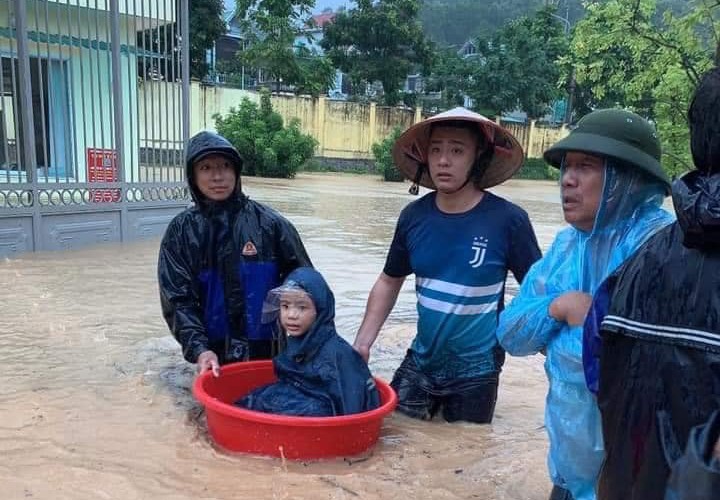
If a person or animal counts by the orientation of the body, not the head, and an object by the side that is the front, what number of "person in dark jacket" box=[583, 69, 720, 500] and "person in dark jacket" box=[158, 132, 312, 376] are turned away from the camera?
1

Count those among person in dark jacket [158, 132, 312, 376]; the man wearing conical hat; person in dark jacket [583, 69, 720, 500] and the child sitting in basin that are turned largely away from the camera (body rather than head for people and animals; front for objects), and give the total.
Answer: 1

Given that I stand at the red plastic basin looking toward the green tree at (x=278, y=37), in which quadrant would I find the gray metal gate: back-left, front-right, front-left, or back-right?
front-left

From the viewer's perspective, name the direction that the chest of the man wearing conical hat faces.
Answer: toward the camera

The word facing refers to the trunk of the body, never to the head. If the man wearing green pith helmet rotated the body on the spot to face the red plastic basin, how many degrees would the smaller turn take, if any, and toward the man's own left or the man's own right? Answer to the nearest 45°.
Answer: approximately 45° to the man's own right

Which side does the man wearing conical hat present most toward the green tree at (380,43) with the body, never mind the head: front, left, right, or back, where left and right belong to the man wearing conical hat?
back

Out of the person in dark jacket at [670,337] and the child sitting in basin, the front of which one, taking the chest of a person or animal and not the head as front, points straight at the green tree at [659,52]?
the person in dark jacket

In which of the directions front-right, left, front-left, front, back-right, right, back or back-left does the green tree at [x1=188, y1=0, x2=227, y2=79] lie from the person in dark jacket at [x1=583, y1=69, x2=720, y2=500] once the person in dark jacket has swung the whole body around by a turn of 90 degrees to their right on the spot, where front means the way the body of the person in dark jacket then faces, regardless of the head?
back-left

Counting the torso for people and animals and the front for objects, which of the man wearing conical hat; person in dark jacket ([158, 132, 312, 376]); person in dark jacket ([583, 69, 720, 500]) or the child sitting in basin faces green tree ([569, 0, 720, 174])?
person in dark jacket ([583, 69, 720, 500])

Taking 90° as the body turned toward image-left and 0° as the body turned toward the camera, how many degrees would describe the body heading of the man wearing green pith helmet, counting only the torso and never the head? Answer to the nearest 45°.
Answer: approximately 45°

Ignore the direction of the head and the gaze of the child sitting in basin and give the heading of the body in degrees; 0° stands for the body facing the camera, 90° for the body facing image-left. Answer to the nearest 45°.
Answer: approximately 45°

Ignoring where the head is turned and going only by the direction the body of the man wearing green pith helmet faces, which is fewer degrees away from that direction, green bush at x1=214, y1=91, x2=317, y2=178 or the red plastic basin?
the red plastic basin

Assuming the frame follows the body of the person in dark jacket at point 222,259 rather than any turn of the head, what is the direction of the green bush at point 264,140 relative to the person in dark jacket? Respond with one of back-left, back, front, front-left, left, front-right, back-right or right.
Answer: back

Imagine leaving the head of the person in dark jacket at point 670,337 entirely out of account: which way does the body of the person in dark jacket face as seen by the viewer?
away from the camera
